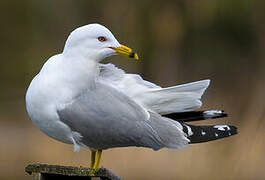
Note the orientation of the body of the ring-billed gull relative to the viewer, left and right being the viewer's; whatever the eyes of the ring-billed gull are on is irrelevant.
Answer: facing to the left of the viewer
